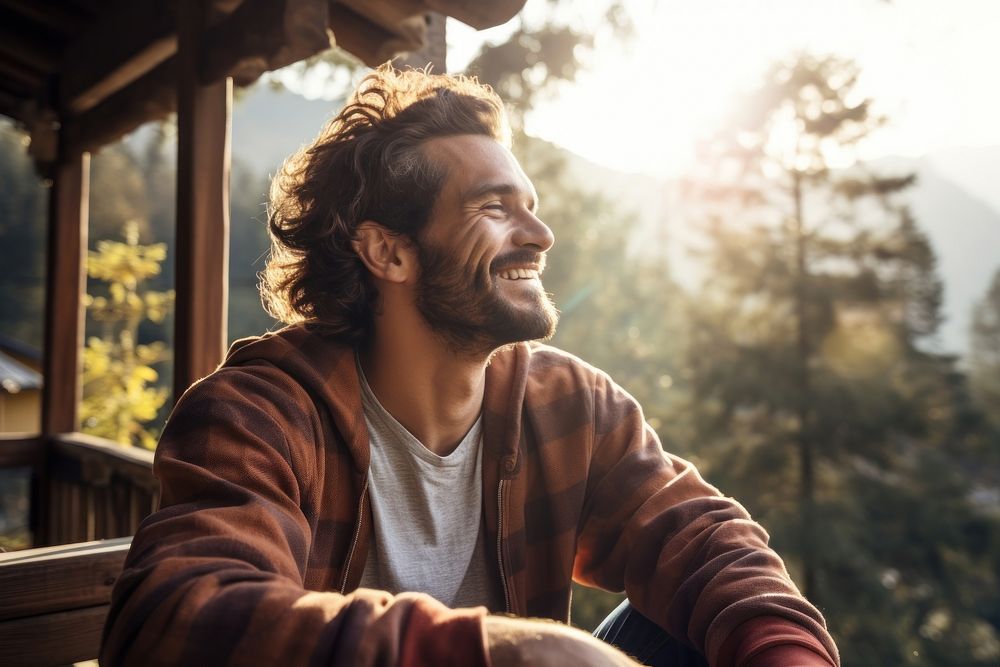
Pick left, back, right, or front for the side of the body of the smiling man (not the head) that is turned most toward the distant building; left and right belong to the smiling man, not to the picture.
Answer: back

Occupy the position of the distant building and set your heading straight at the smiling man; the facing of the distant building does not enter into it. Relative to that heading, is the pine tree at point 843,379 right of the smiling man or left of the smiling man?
left

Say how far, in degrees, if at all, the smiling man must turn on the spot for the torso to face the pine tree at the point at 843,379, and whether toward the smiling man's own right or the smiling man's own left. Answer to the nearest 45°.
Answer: approximately 90° to the smiling man's own left

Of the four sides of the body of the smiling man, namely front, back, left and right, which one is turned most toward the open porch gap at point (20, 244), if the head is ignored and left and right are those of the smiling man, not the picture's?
back

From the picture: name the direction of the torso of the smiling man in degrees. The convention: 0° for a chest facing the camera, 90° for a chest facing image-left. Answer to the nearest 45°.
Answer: approximately 315°

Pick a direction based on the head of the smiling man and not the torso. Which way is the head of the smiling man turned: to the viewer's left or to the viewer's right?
to the viewer's right
